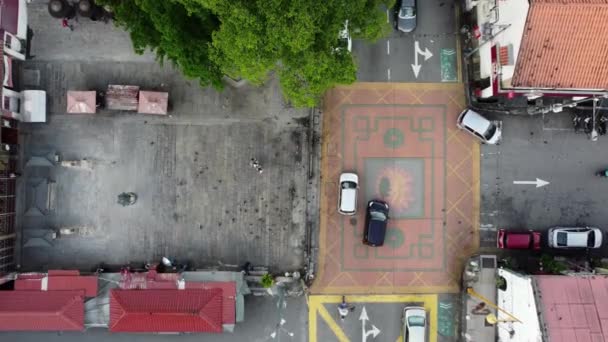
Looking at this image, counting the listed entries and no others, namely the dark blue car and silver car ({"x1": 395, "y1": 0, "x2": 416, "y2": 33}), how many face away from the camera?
1

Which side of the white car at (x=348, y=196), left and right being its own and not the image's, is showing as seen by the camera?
back

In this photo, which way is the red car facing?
to the viewer's right

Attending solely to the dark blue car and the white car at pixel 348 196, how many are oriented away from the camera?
2

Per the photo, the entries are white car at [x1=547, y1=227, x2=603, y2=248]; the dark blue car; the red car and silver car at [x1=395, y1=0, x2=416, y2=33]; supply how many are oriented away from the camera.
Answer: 1

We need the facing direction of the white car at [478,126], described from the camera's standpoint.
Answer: facing the viewer and to the right of the viewer

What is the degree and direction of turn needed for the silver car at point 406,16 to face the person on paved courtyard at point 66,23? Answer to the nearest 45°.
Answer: approximately 90° to its right

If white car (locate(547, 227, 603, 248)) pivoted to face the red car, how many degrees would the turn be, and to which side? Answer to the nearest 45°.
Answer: approximately 135° to its right
